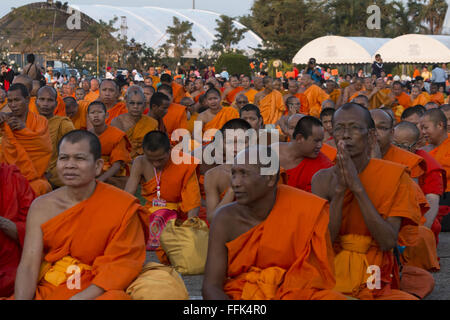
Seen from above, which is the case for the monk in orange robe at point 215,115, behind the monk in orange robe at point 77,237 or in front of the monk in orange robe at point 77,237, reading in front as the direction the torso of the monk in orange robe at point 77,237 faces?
behind

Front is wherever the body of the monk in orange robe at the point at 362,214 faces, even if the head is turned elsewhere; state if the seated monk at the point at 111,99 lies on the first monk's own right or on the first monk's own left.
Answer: on the first monk's own right

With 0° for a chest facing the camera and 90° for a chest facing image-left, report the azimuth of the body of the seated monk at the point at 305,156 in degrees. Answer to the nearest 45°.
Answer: approximately 315°

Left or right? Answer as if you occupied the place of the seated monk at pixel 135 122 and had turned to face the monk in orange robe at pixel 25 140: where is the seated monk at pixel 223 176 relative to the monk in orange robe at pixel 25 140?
left

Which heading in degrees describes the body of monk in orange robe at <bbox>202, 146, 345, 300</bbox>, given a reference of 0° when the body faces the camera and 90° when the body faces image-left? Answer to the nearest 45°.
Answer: approximately 45°

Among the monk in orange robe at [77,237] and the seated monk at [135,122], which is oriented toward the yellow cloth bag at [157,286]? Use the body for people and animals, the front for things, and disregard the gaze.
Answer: the seated monk

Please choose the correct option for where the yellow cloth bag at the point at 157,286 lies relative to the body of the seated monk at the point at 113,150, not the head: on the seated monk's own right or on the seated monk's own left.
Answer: on the seated monk's own left

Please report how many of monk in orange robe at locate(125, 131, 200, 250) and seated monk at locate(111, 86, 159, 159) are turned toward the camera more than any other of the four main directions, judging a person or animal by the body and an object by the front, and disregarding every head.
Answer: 2

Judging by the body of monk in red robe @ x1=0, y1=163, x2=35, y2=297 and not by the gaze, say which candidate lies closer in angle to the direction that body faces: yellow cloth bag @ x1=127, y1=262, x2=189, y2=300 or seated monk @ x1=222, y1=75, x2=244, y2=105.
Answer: the yellow cloth bag

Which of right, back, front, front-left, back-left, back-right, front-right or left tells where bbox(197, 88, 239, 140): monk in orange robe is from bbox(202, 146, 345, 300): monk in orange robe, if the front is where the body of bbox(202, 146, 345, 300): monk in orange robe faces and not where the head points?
back-right
